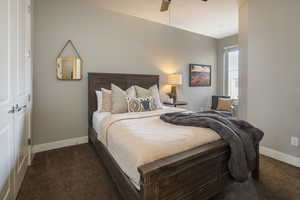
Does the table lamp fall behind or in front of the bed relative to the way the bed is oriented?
behind

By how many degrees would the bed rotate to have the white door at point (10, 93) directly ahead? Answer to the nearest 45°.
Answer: approximately 135° to its right

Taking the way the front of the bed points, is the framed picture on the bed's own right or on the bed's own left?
on the bed's own left

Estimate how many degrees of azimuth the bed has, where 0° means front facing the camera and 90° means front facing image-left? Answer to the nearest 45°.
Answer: approximately 315°

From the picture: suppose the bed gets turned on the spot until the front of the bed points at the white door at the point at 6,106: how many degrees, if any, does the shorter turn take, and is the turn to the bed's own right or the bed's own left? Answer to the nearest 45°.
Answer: approximately 135° to the bed's own right
